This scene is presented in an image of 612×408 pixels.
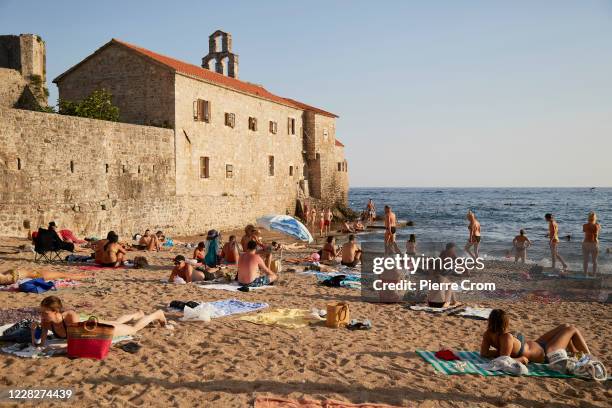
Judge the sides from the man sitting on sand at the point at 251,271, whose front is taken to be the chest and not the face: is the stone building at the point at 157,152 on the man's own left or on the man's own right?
on the man's own left

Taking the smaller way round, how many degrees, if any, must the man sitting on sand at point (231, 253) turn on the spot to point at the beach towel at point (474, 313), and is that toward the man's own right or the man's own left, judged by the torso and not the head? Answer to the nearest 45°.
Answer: approximately 135° to the man's own right

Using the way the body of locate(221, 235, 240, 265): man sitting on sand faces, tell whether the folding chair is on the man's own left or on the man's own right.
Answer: on the man's own left

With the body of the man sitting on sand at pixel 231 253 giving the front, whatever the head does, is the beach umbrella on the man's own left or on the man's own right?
on the man's own right

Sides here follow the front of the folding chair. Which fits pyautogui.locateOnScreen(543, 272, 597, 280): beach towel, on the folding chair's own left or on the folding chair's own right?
on the folding chair's own right

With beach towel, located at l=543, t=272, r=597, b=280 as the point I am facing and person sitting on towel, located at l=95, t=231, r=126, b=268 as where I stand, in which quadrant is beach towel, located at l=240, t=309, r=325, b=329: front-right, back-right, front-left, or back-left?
front-right

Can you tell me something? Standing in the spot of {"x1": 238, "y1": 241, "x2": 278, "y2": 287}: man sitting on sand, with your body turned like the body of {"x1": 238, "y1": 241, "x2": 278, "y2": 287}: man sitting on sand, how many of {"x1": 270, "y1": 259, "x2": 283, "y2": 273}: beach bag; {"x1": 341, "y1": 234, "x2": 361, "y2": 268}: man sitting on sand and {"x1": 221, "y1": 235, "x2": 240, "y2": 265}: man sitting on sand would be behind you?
0

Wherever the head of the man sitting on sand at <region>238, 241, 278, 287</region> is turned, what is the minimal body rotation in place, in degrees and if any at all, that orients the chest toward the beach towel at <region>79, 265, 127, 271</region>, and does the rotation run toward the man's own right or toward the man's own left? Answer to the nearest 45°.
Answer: approximately 90° to the man's own left
